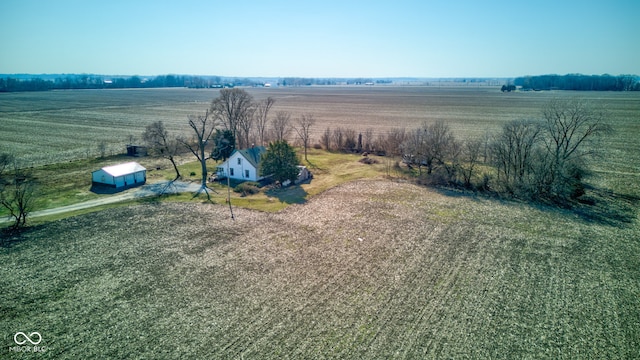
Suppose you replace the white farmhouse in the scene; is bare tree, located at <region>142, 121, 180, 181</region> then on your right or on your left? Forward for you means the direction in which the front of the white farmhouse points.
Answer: on your right

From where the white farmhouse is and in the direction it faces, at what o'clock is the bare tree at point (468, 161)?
The bare tree is roughly at 8 o'clock from the white farmhouse.

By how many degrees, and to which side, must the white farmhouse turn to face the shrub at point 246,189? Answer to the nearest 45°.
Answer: approximately 45° to its left

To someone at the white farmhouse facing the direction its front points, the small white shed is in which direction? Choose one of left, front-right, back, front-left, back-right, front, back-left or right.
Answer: front-right

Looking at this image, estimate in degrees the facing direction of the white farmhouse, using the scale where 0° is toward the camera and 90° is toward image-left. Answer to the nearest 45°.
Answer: approximately 45°

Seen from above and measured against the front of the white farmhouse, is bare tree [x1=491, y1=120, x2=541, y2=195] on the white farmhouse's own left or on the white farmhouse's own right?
on the white farmhouse's own left

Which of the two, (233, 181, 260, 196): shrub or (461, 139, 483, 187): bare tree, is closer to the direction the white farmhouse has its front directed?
the shrub
